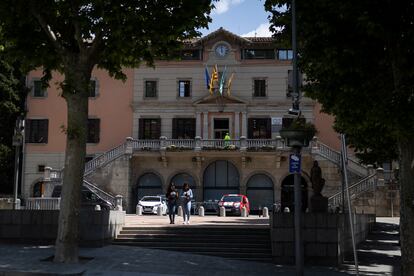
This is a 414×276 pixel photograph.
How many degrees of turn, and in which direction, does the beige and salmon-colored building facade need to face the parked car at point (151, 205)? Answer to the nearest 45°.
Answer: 0° — it already faces it

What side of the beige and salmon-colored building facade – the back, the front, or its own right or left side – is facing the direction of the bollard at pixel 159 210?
front

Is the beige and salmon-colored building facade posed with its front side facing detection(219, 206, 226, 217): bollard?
yes

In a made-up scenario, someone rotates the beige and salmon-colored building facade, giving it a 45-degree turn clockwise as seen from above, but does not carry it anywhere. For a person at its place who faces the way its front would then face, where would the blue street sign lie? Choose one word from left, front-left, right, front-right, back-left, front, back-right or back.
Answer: front-left

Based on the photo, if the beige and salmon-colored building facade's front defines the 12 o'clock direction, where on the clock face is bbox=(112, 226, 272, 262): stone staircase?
The stone staircase is roughly at 12 o'clock from the beige and salmon-colored building facade.

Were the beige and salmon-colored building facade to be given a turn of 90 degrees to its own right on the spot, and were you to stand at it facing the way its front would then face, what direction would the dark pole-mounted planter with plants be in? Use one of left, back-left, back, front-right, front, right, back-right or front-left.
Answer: left

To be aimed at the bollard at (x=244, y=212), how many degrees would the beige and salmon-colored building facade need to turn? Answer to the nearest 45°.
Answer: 0° — it already faces it

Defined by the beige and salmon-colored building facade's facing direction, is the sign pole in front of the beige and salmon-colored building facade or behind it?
in front

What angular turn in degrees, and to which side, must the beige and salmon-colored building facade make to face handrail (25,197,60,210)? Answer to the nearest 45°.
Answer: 0° — it already faces it

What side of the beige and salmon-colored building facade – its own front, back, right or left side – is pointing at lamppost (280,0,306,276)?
front

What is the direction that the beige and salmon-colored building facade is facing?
toward the camera
